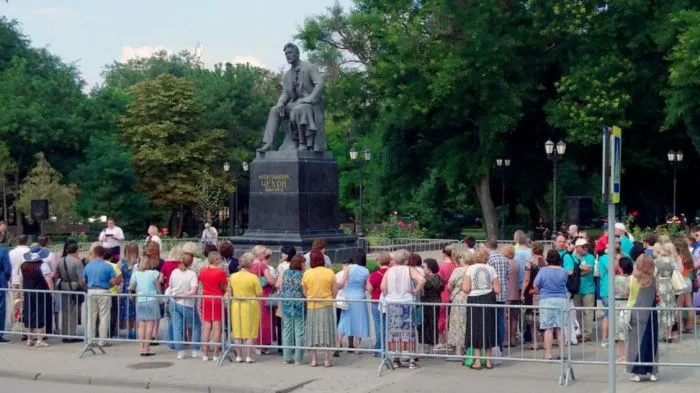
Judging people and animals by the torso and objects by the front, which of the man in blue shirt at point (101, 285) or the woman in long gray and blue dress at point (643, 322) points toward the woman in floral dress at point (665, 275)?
the woman in long gray and blue dress

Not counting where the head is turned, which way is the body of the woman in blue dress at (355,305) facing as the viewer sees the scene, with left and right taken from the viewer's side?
facing away from the viewer

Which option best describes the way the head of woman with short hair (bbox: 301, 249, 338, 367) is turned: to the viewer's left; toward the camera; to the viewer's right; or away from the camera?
away from the camera

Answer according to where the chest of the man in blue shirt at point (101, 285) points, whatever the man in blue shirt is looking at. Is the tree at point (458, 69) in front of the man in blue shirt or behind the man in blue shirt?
in front

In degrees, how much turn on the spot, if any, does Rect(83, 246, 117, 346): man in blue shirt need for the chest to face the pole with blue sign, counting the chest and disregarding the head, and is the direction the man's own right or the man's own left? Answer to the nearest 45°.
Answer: approximately 135° to the man's own right

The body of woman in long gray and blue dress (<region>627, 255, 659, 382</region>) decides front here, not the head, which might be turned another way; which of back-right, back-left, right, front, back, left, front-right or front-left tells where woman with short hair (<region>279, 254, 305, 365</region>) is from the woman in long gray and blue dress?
left

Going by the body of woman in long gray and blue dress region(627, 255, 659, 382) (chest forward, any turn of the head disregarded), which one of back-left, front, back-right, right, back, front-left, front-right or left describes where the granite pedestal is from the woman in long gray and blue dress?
front-left

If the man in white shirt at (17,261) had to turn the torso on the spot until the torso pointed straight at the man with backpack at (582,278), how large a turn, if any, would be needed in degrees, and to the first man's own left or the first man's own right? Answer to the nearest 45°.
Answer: approximately 90° to the first man's own right

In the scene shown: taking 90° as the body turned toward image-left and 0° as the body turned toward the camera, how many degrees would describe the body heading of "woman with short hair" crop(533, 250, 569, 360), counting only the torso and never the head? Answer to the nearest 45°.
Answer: approximately 180°

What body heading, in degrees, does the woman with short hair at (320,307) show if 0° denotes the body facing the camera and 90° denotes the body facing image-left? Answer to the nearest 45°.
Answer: approximately 180°

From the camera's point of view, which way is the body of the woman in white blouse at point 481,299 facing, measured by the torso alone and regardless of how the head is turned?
away from the camera

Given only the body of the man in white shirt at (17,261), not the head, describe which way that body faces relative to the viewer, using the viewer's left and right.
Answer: facing away from the viewer and to the right of the viewer

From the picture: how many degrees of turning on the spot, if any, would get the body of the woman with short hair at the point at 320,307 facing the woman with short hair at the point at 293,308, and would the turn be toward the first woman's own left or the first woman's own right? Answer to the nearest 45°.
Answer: approximately 45° to the first woman's own left
